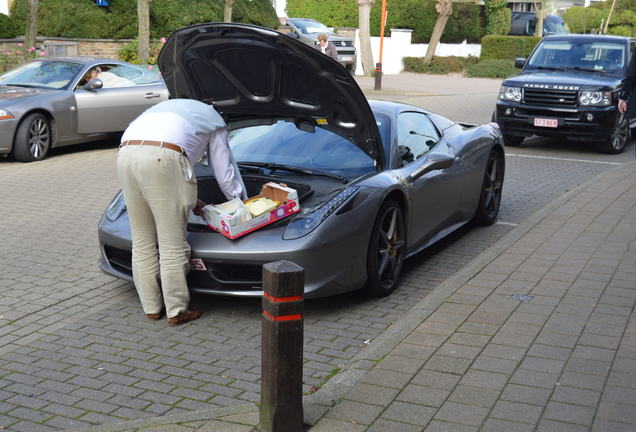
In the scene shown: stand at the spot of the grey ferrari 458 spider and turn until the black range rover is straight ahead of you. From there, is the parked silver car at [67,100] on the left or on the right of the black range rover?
left

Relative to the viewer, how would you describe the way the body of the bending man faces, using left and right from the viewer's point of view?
facing away from the viewer and to the right of the viewer

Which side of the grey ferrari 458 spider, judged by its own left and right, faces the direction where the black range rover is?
back

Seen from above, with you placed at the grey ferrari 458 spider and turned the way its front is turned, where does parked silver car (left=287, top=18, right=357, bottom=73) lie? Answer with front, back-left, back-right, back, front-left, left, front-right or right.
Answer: back-right

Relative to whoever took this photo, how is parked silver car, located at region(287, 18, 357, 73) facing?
facing the viewer and to the right of the viewer

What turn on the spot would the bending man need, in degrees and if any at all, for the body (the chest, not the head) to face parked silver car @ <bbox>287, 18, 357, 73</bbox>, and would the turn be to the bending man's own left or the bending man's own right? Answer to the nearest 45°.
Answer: approximately 45° to the bending man's own left

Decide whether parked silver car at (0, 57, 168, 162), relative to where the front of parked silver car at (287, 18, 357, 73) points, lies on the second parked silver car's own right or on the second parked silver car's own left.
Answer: on the second parked silver car's own right

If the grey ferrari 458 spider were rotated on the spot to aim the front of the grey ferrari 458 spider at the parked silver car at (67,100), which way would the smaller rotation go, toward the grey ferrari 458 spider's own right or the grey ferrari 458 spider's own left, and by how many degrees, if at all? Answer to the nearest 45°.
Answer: approximately 90° to the grey ferrari 458 spider's own right

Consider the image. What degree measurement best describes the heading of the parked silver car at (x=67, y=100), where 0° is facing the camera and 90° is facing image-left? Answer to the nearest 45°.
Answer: approximately 45°

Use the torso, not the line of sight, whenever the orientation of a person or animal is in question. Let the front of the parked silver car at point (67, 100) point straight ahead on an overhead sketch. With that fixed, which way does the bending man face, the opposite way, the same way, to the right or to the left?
the opposite way

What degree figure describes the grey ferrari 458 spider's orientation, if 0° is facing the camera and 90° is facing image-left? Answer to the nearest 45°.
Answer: approximately 45°

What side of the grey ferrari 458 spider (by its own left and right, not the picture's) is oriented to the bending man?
front

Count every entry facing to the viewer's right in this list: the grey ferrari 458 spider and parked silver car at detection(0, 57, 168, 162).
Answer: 0

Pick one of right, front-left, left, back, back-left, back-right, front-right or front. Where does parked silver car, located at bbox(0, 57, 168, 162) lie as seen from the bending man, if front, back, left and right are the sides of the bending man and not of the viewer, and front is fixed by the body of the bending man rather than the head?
front-left
